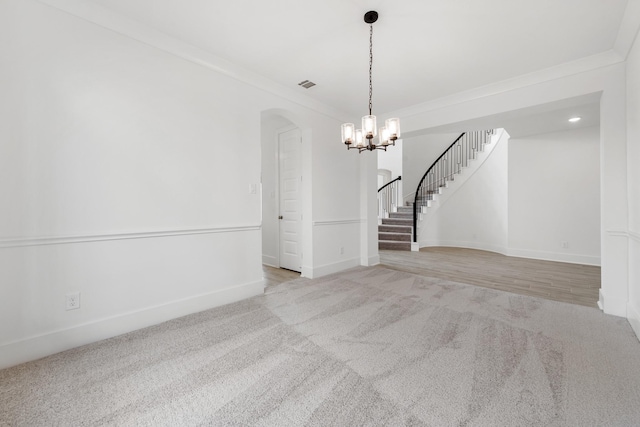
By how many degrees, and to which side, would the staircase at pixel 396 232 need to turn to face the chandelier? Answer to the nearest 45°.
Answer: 0° — it already faces it

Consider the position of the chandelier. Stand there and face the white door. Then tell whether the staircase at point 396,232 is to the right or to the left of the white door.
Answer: right

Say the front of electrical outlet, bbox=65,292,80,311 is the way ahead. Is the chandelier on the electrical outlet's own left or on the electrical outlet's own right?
on the electrical outlet's own left

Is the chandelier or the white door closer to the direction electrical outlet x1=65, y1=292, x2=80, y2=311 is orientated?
the chandelier

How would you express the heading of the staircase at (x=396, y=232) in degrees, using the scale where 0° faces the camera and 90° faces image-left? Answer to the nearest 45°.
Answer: approximately 0°

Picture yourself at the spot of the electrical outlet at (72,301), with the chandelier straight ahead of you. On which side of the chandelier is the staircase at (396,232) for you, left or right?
left

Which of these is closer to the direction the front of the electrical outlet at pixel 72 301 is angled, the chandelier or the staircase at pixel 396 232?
the chandelier

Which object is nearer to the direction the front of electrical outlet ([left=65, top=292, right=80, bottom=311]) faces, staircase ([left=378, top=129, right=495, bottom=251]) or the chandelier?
the chandelier
